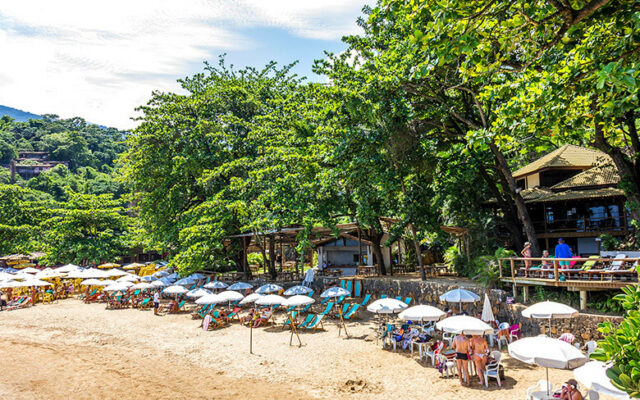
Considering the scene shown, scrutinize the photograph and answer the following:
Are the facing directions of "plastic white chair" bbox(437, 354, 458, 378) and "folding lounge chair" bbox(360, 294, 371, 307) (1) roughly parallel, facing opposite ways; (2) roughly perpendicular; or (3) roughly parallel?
roughly perpendicular

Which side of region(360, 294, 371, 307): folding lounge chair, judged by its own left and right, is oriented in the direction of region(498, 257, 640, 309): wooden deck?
left

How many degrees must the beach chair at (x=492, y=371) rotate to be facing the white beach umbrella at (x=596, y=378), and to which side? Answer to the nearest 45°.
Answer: approximately 90° to its left

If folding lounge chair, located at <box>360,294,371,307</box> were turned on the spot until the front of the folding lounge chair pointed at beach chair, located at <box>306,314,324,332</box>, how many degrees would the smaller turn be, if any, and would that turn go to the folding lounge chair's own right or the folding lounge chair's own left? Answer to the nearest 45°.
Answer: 0° — it already faces it

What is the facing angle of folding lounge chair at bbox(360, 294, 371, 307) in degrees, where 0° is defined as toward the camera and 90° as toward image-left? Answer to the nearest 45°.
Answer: approximately 45°
